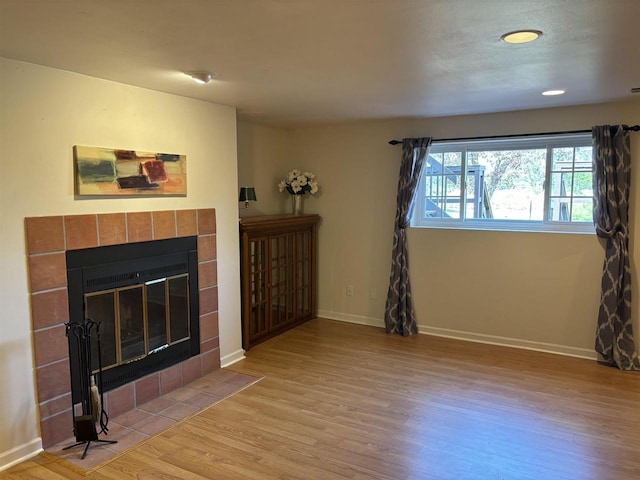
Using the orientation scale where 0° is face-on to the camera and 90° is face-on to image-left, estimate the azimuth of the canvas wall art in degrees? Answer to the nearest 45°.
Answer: approximately 315°

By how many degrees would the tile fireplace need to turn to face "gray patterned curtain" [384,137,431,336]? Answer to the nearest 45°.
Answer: approximately 45° to its left

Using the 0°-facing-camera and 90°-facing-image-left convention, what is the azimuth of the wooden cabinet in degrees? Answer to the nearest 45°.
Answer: approximately 315°

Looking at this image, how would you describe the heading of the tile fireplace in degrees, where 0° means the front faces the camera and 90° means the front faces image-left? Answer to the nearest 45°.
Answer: approximately 315°

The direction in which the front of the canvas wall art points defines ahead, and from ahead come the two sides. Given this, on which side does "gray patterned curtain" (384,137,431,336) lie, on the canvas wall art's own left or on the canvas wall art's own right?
on the canvas wall art's own left

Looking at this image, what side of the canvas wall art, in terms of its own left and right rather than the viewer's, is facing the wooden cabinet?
left

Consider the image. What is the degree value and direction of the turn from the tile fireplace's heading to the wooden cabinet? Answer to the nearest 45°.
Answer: approximately 90° to its left
